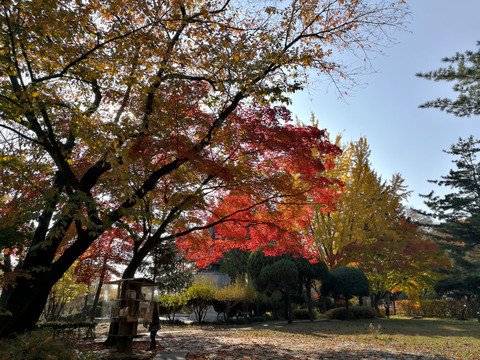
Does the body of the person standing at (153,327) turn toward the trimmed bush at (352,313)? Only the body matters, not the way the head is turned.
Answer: no

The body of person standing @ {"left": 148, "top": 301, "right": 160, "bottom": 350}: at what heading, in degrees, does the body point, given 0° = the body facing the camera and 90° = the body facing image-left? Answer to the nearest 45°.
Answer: approximately 90°

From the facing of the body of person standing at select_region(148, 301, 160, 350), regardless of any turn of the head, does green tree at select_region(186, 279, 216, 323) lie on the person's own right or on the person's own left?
on the person's own right

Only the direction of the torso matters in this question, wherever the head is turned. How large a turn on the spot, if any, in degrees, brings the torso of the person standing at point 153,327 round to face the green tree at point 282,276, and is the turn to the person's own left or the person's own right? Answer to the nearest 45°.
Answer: approximately 135° to the person's own right

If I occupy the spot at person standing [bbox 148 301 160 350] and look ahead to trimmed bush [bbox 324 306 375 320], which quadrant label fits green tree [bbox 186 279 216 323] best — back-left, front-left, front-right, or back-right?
front-left

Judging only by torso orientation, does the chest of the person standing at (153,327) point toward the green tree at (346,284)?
no

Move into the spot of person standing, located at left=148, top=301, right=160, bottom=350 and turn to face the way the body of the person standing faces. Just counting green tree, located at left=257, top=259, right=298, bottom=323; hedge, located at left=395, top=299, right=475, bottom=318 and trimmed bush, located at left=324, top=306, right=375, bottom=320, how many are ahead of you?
0

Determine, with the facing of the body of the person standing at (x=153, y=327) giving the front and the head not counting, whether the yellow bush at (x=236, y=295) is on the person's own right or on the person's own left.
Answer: on the person's own right

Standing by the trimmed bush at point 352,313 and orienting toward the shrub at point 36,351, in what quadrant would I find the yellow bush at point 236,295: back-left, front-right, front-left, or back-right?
front-right

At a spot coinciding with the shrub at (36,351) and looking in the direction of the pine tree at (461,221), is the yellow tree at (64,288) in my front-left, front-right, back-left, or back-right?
front-left

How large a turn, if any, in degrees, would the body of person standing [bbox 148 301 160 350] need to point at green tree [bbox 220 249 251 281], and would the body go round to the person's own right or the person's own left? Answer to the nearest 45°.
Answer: approximately 90° to the person's own right

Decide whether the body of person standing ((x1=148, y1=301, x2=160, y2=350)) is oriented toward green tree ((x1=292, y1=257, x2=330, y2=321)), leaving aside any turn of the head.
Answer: no
